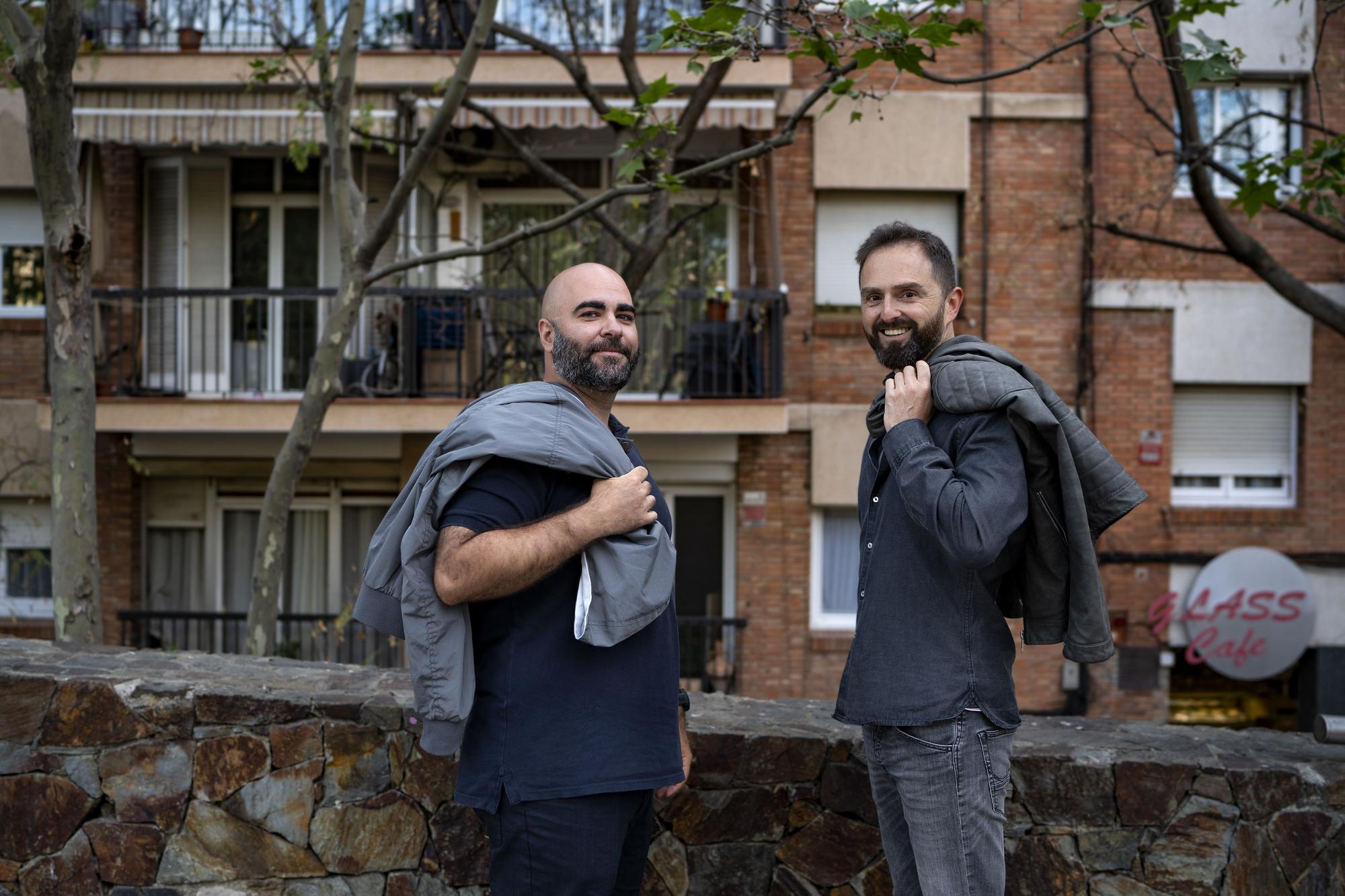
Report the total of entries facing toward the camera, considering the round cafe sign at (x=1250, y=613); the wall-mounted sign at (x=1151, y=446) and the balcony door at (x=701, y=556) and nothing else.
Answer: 3

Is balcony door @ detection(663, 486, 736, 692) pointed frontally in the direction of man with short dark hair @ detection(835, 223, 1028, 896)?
yes

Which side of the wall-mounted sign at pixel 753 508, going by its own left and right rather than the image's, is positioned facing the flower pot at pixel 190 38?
right

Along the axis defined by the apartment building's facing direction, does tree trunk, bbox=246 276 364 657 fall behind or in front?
in front

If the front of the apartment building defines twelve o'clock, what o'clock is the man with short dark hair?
The man with short dark hair is roughly at 12 o'clock from the apartment building.

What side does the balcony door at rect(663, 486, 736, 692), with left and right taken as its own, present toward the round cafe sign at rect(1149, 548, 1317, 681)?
left

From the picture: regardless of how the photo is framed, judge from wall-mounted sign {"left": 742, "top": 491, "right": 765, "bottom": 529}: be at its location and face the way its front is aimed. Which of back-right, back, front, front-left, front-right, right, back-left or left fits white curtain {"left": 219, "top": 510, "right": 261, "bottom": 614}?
right

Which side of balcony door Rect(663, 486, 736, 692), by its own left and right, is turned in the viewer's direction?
front

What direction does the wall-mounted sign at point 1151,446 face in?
toward the camera

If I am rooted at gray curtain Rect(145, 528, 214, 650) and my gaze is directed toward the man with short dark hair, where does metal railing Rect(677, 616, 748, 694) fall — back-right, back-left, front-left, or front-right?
front-left

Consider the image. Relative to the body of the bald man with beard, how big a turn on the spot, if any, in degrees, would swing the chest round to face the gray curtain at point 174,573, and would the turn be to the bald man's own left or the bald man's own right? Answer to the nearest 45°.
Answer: approximately 135° to the bald man's own left

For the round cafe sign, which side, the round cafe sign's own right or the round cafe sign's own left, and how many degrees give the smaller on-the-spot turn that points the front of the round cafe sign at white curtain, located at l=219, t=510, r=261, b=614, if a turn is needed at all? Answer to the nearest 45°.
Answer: approximately 90° to the round cafe sign's own right

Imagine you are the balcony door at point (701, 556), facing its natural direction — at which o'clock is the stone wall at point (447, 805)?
The stone wall is roughly at 12 o'clock from the balcony door.

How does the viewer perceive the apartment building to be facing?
facing the viewer

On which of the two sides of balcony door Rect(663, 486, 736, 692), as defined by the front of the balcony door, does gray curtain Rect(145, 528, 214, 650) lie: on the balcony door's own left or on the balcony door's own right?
on the balcony door's own right

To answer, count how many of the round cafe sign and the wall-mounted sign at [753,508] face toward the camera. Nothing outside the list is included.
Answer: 2
